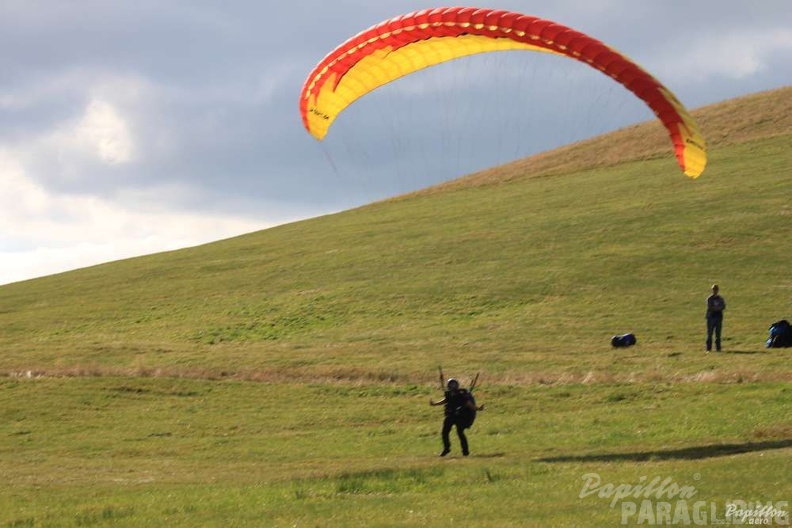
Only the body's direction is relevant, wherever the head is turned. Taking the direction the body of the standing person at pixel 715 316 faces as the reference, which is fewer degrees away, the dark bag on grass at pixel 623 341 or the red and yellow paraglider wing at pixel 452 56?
the red and yellow paraglider wing

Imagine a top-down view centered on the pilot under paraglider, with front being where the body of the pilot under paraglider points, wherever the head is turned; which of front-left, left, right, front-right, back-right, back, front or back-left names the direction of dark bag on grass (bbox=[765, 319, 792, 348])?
back

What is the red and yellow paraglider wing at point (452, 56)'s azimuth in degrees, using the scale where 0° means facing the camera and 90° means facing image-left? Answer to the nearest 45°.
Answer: approximately 45°

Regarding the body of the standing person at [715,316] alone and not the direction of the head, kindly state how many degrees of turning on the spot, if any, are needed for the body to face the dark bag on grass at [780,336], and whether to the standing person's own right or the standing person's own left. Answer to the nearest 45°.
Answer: approximately 90° to the standing person's own left

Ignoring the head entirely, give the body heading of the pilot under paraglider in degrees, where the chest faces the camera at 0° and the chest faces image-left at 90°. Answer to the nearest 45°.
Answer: approximately 45°

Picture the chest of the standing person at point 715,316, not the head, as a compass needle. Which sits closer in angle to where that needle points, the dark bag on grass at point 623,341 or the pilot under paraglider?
the pilot under paraglider

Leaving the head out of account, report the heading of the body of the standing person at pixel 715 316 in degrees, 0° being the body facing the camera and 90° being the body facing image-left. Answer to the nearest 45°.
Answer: approximately 0°

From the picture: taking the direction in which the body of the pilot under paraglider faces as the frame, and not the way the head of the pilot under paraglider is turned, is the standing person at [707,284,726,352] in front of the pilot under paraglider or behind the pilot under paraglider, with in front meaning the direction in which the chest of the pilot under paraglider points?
behind
